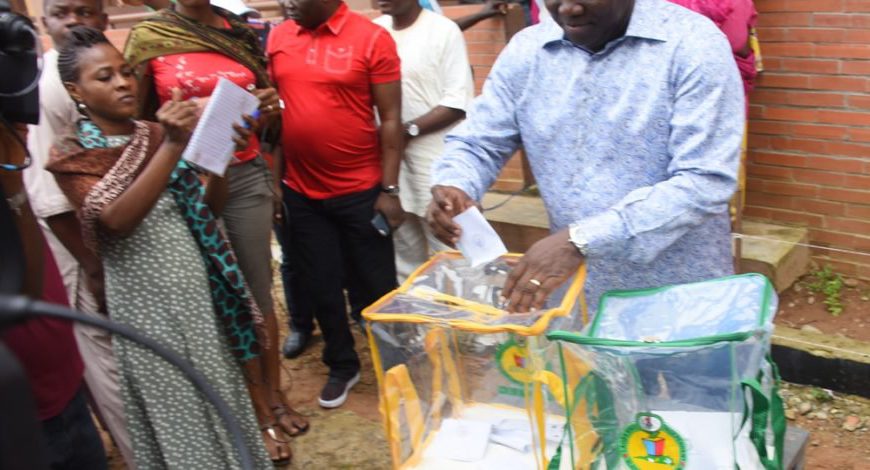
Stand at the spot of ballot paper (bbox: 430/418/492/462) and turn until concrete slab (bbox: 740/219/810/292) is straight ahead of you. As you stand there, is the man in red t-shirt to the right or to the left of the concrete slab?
left

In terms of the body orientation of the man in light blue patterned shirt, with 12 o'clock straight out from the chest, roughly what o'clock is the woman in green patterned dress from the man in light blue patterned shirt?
The woman in green patterned dress is roughly at 2 o'clock from the man in light blue patterned shirt.

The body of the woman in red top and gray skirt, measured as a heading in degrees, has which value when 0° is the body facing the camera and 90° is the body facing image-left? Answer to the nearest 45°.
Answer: approximately 315°

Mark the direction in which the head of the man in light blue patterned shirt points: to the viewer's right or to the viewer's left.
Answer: to the viewer's left

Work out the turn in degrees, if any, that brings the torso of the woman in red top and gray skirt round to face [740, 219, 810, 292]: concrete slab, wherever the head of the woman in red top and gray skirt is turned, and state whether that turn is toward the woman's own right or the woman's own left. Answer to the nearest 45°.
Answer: approximately 45° to the woman's own left

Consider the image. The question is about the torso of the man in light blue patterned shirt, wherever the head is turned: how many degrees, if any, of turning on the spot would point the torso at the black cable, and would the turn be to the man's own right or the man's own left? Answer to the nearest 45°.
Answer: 0° — they already face it
